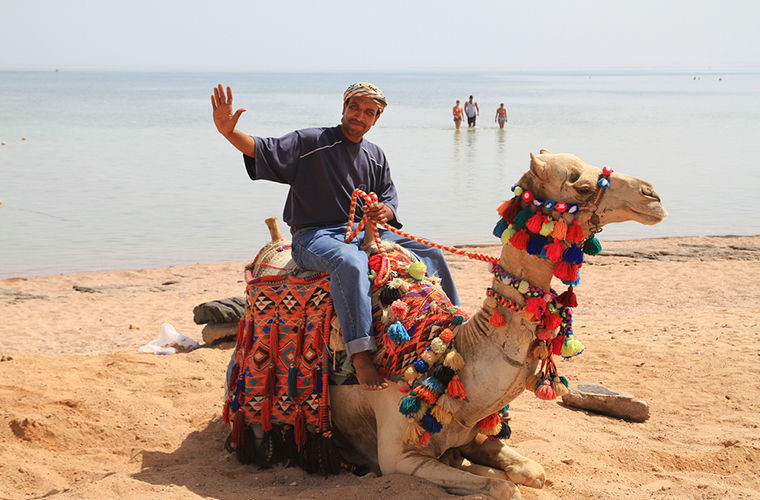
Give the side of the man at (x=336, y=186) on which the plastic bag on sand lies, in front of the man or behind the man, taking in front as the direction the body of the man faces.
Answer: behind

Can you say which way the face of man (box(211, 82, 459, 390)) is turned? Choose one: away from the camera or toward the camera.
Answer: toward the camera

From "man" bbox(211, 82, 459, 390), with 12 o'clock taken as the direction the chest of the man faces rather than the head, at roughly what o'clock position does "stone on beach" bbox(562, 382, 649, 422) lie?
The stone on beach is roughly at 10 o'clock from the man.

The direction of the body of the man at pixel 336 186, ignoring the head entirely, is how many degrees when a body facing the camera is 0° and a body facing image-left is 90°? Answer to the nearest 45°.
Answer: approximately 315°
